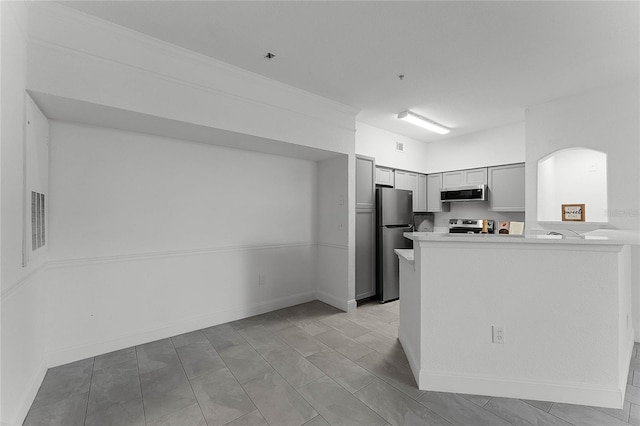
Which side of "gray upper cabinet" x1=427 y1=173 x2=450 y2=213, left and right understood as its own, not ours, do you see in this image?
front

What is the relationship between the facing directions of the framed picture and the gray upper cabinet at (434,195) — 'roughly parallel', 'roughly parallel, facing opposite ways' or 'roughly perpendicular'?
roughly parallel

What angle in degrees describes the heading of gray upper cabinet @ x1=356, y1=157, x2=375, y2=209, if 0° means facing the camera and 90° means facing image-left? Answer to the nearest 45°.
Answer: approximately 315°

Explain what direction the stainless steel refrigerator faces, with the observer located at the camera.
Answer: facing the viewer and to the right of the viewer

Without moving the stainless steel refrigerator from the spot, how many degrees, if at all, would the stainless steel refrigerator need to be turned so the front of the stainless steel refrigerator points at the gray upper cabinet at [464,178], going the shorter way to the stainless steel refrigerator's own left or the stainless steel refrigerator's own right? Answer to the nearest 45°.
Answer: approximately 90° to the stainless steel refrigerator's own left

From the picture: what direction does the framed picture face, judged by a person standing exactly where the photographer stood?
facing the viewer

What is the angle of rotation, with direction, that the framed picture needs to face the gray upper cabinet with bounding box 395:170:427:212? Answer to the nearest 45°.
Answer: approximately 90° to its right

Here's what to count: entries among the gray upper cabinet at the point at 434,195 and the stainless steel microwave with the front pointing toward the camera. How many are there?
2

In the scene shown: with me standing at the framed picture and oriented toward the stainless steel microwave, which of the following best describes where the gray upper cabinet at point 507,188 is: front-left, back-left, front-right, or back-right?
front-right

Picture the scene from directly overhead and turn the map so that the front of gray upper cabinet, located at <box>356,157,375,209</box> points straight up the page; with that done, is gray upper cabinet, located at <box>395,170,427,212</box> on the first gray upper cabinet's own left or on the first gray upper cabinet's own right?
on the first gray upper cabinet's own left

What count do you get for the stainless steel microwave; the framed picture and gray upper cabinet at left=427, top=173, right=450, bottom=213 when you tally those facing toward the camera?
3
